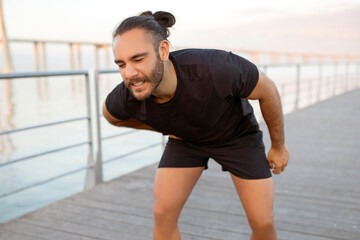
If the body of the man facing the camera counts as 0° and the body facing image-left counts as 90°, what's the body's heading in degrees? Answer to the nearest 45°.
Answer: approximately 45°
